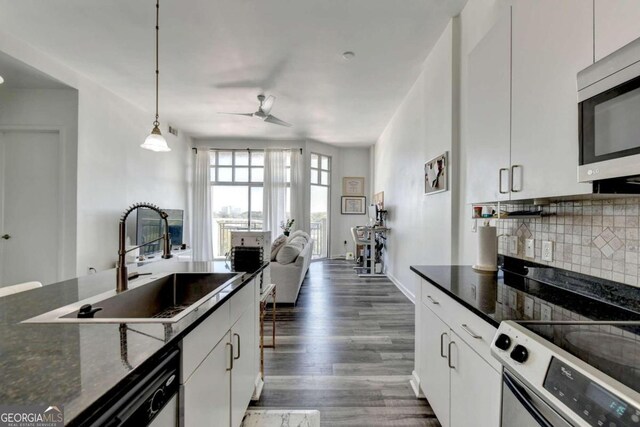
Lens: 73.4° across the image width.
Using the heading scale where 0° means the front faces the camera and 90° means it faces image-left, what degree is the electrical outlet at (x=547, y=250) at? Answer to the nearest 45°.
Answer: approximately 45°

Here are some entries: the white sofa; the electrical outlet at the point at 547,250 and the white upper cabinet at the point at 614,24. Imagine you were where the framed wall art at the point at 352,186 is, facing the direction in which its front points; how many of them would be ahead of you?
3

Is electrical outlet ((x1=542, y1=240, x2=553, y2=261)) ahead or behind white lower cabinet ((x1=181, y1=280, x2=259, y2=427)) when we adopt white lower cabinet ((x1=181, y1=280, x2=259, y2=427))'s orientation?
ahead

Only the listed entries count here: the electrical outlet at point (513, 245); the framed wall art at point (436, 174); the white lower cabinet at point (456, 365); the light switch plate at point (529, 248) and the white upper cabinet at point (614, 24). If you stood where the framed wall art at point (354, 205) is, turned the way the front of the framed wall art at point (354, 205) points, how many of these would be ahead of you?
5

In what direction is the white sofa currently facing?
to the viewer's left

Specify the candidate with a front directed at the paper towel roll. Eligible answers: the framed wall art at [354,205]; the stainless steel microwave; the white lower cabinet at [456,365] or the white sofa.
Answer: the framed wall art

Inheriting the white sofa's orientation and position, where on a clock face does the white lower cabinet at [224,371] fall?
The white lower cabinet is roughly at 9 o'clock from the white sofa.

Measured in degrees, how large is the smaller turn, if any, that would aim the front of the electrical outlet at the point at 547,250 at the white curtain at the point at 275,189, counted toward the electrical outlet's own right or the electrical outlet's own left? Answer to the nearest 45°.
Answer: approximately 90° to the electrical outlet's own right

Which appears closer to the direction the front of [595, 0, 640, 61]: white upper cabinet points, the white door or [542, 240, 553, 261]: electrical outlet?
the white door

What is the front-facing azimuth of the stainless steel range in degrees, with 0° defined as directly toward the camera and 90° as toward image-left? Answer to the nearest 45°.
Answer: approximately 45°

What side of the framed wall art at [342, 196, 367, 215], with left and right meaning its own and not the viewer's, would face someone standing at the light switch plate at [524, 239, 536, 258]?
front
